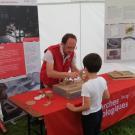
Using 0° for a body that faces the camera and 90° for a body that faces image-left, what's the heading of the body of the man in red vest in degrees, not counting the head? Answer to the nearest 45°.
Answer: approximately 315°

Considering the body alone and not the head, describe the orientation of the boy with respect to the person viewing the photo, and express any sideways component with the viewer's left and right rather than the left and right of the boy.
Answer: facing away from the viewer and to the left of the viewer

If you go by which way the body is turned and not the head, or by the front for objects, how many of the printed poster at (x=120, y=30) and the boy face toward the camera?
1

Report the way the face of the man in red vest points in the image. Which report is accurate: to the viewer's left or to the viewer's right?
to the viewer's right

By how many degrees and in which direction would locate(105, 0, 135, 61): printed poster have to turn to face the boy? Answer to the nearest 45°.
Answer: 0° — it already faces them

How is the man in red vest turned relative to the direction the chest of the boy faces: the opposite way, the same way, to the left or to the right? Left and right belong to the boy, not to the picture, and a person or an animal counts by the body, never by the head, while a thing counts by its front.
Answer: the opposite way
